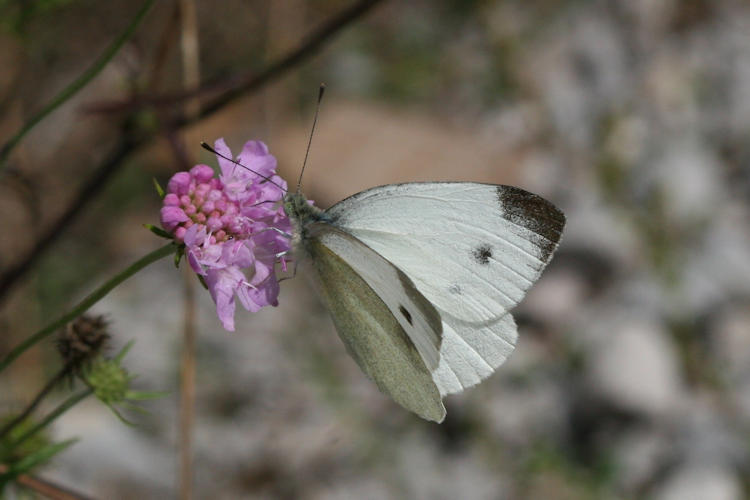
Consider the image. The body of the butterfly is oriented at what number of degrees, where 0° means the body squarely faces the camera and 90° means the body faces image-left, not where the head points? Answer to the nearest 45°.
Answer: approximately 90°

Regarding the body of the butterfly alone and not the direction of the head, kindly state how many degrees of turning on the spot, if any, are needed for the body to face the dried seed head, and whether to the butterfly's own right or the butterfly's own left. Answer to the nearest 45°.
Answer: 0° — it already faces it
